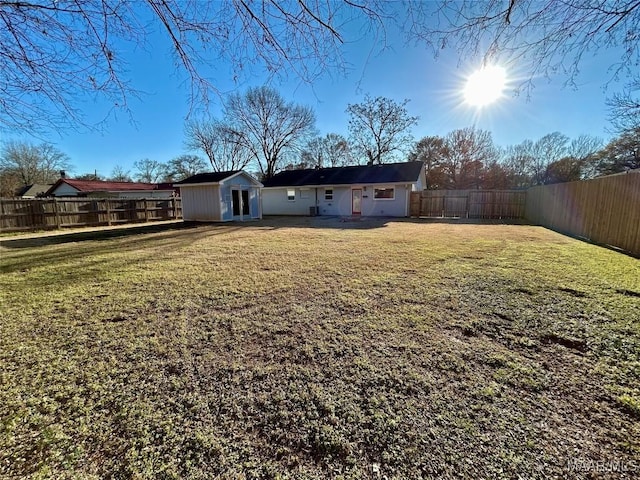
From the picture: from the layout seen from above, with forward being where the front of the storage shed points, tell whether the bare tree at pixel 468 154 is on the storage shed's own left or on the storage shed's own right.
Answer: on the storage shed's own left

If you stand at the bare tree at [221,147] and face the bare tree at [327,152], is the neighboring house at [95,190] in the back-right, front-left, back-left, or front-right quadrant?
back-right

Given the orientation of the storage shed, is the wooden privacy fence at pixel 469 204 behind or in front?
in front

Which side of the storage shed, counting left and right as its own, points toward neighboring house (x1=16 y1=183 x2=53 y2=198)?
back

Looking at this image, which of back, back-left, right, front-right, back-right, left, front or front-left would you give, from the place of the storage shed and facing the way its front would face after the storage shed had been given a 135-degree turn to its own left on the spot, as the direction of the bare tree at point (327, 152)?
front-right

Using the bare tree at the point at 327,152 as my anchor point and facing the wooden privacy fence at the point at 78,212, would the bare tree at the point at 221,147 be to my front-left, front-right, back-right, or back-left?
front-right

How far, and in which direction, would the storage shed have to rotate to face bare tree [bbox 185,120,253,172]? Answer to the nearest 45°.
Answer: approximately 135° to its left

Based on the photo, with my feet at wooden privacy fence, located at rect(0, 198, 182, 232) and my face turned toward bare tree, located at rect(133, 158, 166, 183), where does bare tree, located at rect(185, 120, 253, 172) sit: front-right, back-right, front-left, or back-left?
front-right

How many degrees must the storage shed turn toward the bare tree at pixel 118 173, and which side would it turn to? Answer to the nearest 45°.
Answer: approximately 135° to its left

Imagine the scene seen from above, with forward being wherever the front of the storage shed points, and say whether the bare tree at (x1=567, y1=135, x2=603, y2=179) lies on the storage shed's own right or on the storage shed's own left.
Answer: on the storage shed's own left

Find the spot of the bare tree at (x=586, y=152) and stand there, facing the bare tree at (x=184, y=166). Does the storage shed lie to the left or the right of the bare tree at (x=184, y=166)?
left

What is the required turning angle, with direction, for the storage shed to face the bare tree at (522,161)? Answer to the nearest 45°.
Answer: approximately 45° to its left

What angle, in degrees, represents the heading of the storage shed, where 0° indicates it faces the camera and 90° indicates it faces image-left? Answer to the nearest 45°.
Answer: approximately 315°

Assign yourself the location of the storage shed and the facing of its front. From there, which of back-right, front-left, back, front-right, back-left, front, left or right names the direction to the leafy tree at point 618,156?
front-left
